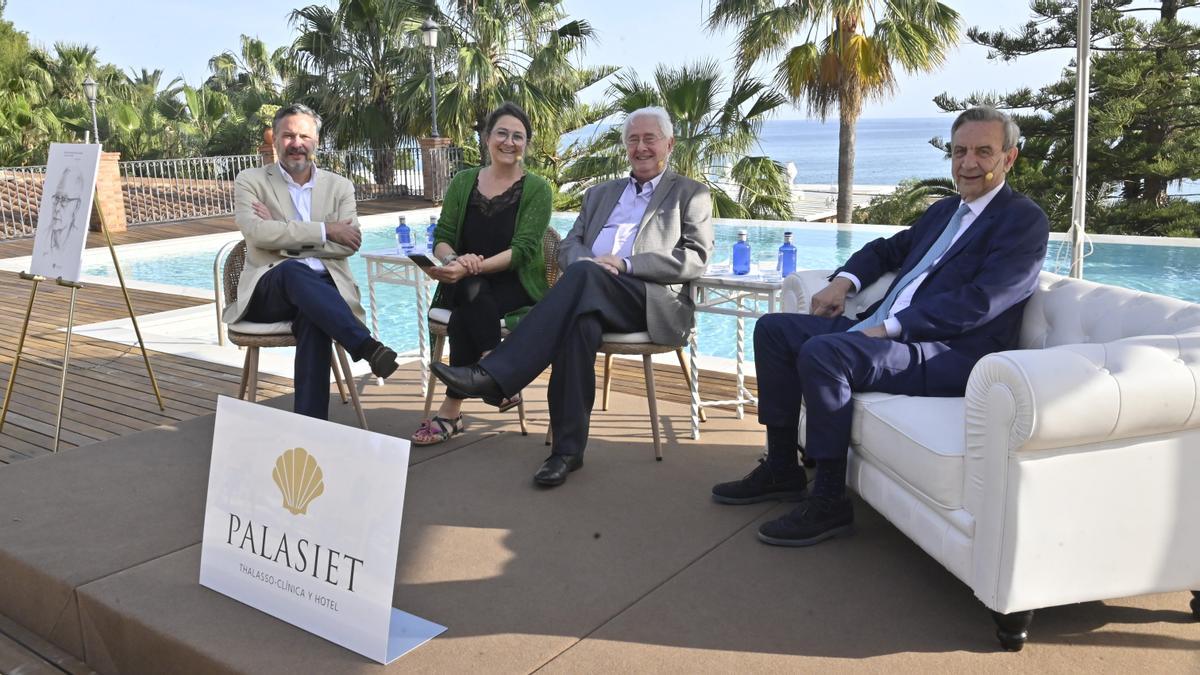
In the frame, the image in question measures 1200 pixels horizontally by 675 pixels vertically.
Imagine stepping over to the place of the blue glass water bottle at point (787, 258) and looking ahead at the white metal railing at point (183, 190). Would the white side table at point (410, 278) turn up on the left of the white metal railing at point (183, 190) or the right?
left

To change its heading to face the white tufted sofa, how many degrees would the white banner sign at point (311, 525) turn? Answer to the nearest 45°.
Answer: approximately 135° to its left

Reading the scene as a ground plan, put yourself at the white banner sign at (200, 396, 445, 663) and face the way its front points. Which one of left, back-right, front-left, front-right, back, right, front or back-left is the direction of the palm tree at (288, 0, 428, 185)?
back-right

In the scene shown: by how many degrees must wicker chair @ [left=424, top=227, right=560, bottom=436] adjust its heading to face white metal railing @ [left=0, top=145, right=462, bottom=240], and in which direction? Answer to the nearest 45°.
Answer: approximately 135° to its right

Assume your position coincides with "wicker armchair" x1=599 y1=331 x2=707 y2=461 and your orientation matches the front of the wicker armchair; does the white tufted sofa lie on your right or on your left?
on your left

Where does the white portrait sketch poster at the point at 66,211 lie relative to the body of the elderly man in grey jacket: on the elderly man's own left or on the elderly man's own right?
on the elderly man's own right

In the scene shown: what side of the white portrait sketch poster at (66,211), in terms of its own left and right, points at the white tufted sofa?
left

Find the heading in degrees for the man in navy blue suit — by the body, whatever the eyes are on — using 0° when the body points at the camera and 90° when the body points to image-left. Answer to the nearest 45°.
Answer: approximately 45°

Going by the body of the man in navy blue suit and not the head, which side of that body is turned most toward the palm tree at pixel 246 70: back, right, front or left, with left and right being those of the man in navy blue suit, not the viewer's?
right
